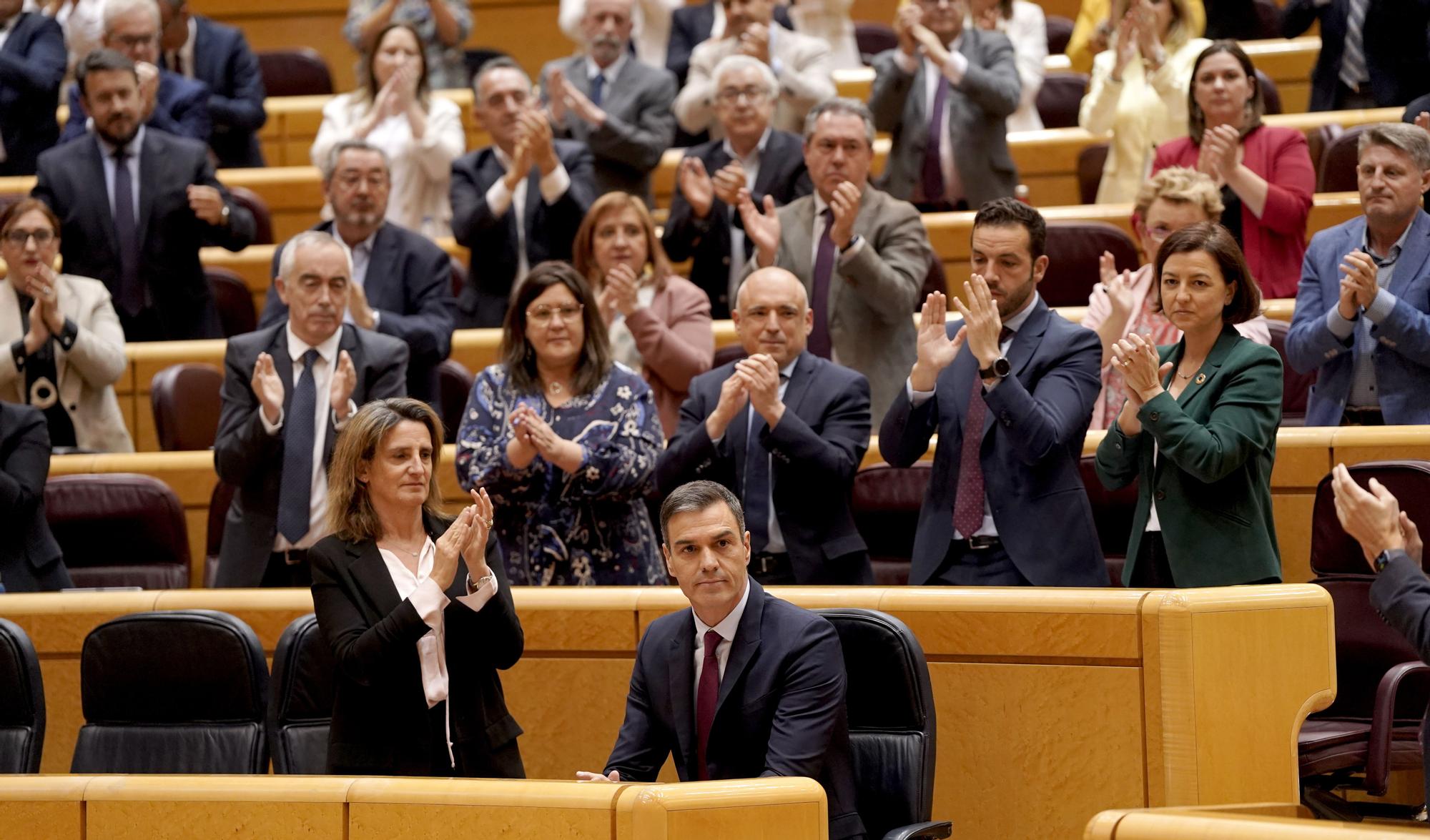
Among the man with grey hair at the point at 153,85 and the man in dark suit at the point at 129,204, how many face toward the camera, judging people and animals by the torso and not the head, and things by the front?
2

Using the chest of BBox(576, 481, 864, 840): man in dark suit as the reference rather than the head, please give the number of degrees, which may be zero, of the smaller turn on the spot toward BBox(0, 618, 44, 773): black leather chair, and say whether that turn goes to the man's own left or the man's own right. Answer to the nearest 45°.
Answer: approximately 45° to the man's own right

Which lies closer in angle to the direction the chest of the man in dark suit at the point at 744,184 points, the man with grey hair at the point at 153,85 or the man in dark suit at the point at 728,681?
the man in dark suit

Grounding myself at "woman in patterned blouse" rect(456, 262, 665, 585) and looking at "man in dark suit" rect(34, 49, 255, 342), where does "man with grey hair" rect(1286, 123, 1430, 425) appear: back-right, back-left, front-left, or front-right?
back-right

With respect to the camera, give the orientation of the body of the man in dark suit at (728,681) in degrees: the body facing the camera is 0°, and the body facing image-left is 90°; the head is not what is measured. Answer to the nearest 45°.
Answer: approximately 45°

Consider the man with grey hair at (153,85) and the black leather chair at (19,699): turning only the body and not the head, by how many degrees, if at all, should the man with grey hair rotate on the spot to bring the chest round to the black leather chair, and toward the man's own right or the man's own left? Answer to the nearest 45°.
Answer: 0° — they already face it

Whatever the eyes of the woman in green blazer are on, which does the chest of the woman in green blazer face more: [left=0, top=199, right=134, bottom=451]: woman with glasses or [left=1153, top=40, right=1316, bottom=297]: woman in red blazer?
the woman with glasses

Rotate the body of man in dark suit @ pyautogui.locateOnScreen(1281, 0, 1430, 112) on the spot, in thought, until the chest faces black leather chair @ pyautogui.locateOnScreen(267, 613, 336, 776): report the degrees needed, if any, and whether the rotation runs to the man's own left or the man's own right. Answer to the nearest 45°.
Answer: approximately 45° to the man's own right

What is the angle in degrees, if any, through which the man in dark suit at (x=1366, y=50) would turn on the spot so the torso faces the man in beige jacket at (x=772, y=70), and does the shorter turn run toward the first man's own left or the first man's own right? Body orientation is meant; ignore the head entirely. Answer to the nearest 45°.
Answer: approximately 90° to the first man's own right

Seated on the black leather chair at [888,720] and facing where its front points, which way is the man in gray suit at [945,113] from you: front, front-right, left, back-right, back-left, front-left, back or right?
back-right

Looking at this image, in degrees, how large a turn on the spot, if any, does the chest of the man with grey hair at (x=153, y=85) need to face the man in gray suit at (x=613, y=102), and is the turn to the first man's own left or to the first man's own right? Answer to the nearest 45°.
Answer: approximately 45° to the first man's own left
